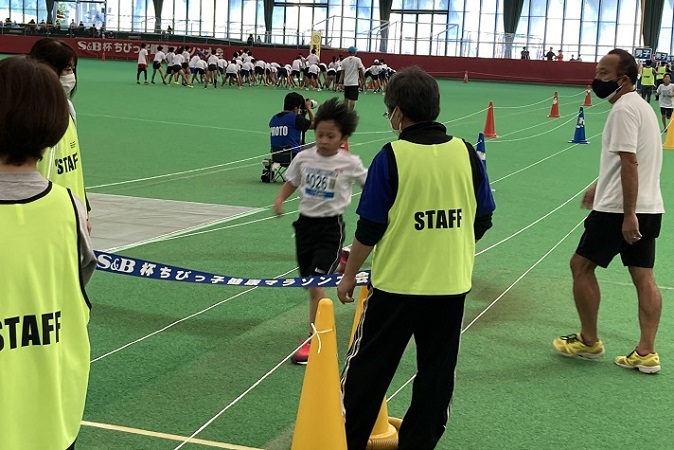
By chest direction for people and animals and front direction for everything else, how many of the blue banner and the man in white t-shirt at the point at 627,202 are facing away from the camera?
0

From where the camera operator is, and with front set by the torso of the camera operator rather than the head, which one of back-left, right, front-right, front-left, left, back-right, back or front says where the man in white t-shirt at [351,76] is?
front-left

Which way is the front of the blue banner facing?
toward the camera

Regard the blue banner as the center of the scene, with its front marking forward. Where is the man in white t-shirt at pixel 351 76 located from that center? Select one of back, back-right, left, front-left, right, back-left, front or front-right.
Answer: back

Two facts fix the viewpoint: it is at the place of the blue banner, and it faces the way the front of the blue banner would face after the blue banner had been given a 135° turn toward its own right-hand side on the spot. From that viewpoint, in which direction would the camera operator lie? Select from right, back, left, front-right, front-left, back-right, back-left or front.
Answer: front-right

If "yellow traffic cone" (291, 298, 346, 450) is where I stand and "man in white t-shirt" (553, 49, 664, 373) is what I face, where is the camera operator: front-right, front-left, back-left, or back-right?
front-left
